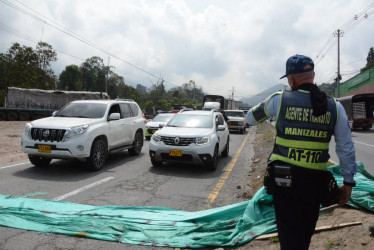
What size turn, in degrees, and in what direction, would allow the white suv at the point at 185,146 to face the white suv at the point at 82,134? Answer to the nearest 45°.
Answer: approximately 45° to its right

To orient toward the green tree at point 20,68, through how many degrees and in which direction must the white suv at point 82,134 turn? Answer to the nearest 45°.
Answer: approximately 135° to its right

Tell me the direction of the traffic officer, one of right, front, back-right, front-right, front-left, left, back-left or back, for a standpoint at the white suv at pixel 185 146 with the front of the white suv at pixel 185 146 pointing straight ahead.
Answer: front-left

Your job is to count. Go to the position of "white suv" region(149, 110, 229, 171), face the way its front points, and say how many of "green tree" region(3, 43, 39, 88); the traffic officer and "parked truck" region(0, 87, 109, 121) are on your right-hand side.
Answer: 2

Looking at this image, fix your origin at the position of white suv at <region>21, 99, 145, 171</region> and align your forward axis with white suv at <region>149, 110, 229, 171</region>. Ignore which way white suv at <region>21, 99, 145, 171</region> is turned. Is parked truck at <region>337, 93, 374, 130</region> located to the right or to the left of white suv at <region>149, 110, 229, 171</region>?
left

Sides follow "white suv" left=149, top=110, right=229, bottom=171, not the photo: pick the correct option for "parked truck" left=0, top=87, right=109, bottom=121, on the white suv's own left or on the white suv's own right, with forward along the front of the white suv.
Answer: on the white suv's own right

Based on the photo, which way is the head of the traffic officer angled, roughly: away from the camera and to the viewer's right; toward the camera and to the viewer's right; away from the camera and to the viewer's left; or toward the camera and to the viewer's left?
away from the camera and to the viewer's left

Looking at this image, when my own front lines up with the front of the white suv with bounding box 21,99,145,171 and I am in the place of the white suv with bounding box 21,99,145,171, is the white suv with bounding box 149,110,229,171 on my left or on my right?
on my left

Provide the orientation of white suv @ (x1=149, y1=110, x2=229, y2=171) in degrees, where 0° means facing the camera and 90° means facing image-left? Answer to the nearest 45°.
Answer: approximately 45°

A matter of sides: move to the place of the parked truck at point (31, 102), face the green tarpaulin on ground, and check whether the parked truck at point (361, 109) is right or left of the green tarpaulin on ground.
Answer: left

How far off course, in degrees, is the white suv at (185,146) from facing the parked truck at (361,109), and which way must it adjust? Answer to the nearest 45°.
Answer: approximately 180°
